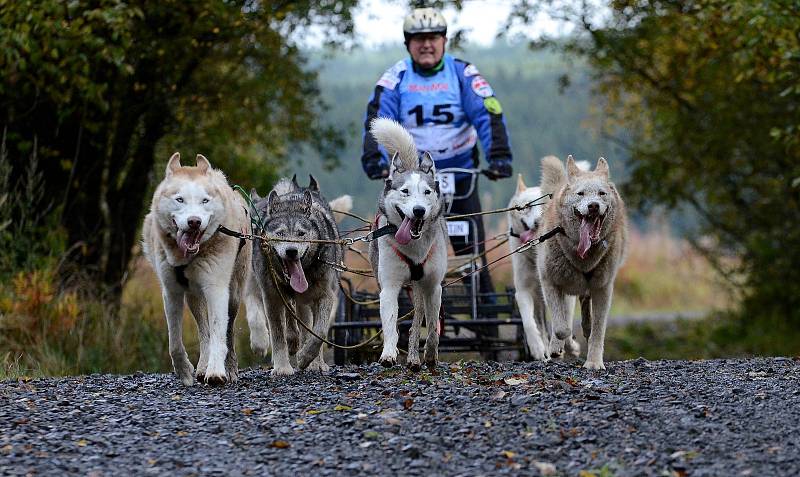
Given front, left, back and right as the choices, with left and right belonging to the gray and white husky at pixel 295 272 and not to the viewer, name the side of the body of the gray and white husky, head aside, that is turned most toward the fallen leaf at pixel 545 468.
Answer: front

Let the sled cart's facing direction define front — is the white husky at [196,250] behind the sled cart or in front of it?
in front

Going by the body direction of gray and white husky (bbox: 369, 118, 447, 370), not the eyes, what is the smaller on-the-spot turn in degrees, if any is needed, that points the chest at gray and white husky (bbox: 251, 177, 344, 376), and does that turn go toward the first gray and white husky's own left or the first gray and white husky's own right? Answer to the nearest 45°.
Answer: approximately 90° to the first gray and white husky's own right

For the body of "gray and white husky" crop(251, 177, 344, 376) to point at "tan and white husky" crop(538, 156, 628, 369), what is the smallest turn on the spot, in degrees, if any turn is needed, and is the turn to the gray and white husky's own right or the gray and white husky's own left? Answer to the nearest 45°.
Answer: approximately 90° to the gray and white husky's own left

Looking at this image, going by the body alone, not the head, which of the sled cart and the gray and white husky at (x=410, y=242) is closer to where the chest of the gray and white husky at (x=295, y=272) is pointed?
the gray and white husky

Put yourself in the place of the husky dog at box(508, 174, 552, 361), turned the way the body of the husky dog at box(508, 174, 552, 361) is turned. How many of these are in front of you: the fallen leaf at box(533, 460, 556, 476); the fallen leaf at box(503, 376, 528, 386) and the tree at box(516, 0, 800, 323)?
2

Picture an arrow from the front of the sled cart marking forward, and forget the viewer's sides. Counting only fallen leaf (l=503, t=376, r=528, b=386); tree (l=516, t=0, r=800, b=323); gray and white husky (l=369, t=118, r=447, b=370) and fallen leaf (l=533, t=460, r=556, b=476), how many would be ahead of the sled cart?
3

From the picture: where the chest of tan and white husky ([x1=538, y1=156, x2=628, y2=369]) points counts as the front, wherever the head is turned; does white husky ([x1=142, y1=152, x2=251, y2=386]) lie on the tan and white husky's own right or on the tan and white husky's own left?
on the tan and white husky's own right

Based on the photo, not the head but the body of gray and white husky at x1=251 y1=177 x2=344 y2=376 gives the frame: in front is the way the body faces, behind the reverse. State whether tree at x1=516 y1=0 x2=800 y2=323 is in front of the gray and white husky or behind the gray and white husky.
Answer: behind

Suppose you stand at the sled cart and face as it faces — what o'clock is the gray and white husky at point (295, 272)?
The gray and white husky is roughly at 1 o'clock from the sled cart.
